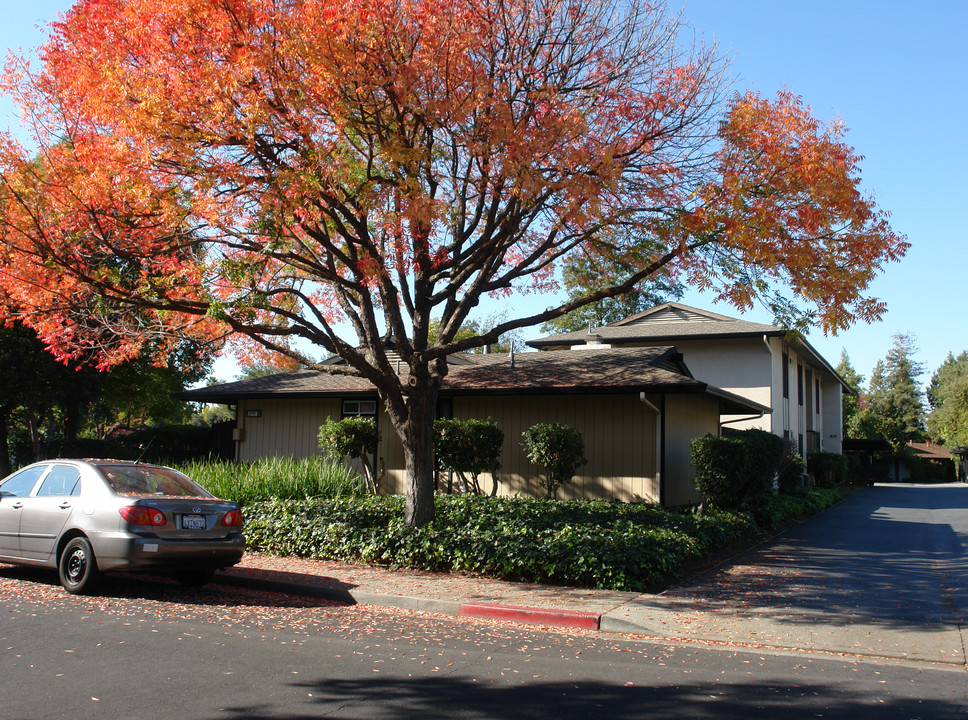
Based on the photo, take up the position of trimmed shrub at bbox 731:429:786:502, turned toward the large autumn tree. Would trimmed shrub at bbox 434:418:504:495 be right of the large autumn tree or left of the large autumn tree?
right

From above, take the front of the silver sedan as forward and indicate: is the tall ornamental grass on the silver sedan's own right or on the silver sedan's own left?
on the silver sedan's own right

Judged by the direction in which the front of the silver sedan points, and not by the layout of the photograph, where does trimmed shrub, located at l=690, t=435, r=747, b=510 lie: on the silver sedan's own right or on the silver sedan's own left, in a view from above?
on the silver sedan's own right

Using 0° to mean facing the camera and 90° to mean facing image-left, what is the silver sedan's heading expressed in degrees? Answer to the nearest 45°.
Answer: approximately 135°

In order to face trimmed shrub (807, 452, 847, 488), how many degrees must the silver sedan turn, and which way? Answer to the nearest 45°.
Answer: approximately 90° to its right

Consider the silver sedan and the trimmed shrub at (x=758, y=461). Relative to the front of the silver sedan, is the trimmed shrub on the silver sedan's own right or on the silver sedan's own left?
on the silver sedan's own right

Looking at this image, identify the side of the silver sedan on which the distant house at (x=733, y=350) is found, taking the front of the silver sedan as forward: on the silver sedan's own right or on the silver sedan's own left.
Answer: on the silver sedan's own right

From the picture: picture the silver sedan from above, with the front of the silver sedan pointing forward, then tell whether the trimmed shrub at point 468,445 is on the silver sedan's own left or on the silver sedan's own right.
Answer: on the silver sedan's own right
